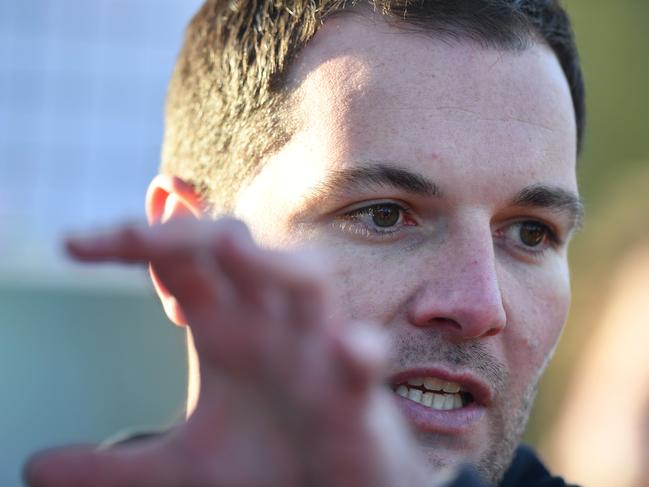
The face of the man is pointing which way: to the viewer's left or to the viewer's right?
to the viewer's right
